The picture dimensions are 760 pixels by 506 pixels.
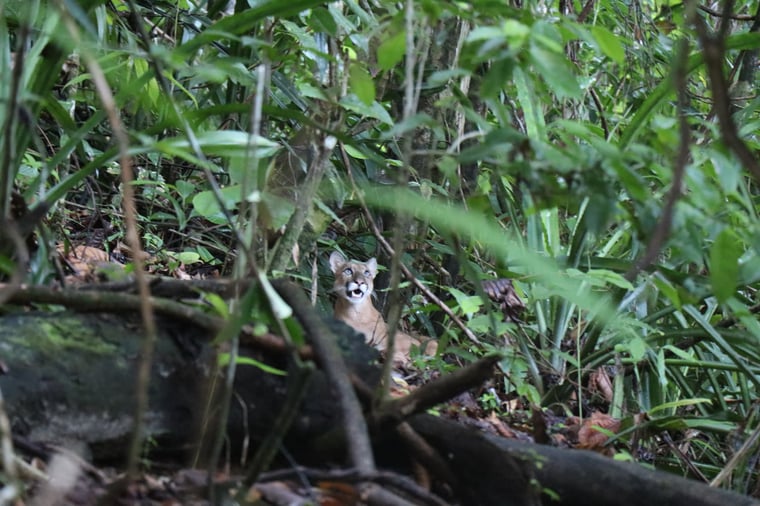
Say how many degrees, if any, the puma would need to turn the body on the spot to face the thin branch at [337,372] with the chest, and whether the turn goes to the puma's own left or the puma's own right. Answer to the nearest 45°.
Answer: approximately 45° to the puma's own left

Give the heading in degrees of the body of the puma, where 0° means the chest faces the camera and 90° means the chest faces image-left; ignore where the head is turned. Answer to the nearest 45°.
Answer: approximately 45°

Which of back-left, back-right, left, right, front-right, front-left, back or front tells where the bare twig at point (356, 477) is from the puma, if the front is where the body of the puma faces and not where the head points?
front-left

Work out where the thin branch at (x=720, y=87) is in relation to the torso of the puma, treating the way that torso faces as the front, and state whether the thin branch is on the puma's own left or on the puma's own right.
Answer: on the puma's own left

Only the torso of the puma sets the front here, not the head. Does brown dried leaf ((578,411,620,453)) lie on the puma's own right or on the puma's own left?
on the puma's own left

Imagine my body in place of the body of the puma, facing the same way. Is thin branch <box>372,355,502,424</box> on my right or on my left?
on my left
